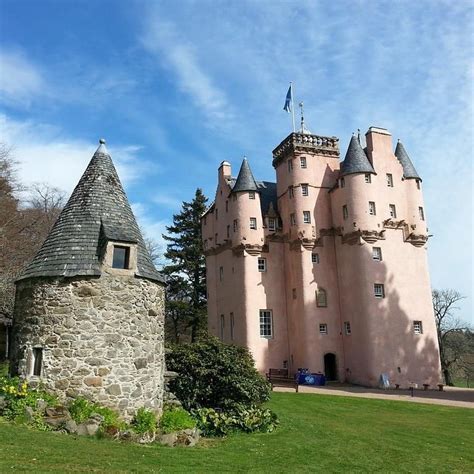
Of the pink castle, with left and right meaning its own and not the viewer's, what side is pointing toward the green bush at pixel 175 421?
front

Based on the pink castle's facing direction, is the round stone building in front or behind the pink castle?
in front

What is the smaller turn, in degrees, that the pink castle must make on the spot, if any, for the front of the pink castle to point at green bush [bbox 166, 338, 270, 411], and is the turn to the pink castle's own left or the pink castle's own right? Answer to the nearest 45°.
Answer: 0° — it already faces it

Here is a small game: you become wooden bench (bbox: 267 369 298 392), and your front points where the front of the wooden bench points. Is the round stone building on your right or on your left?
on your right

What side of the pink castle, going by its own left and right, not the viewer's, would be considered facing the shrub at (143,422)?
front

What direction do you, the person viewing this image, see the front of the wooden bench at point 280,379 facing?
facing the viewer and to the right of the viewer

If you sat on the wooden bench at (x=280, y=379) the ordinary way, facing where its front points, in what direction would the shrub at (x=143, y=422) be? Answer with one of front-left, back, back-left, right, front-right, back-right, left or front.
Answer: front-right

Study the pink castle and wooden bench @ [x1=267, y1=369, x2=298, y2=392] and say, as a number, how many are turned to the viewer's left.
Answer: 0

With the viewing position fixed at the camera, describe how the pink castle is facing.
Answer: facing the viewer

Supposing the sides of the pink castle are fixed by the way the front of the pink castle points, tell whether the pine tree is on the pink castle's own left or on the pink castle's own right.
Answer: on the pink castle's own right

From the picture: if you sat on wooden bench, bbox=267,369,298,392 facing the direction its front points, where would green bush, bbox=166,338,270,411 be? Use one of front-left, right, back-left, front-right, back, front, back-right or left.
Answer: front-right

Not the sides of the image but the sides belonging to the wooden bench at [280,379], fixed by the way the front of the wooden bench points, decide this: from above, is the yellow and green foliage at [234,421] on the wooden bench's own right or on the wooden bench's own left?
on the wooden bench's own right
